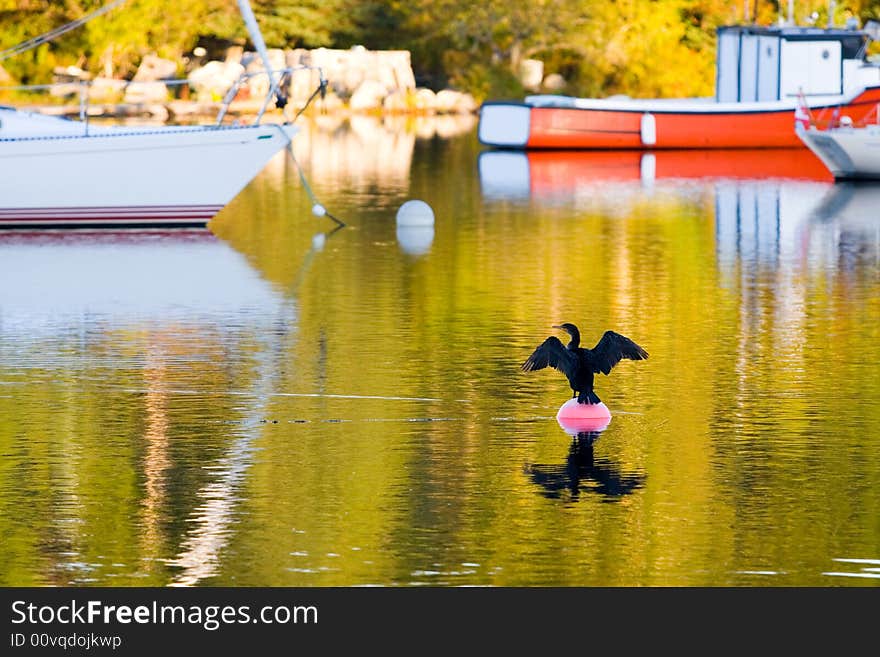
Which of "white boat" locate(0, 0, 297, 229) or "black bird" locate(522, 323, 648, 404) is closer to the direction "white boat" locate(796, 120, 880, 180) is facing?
the white boat

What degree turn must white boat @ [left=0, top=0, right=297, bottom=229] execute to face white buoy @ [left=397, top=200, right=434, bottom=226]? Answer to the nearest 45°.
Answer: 0° — it already faces it

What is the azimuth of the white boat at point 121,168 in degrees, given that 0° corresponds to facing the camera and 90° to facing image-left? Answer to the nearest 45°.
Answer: approximately 270°

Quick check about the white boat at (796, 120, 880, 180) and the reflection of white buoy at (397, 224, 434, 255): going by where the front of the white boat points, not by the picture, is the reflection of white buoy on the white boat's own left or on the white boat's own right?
on the white boat's own left

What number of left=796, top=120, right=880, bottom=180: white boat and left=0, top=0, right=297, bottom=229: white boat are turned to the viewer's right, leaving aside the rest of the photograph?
1

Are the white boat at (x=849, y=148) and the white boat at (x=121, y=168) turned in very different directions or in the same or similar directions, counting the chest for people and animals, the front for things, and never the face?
very different directions

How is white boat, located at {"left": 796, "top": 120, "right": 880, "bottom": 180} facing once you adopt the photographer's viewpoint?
facing to the left of the viewer

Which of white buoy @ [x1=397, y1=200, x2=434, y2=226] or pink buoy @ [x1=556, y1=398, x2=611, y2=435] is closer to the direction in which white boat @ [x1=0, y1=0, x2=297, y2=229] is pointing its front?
the white buoy

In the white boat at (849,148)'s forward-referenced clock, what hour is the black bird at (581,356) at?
The black bird is roughly at 9 o'clock from the white boat.

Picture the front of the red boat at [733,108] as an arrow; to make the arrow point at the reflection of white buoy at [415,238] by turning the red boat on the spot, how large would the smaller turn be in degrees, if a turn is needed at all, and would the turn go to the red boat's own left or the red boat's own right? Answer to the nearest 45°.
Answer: approximately 135° to the red boat's own right

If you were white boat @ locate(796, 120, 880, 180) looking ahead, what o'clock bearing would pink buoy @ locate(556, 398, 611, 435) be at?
The pink buoy is roughly at 9 o'clock from the white boat.

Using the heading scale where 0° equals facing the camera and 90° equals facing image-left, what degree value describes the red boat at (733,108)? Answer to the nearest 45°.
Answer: approximately 225°
